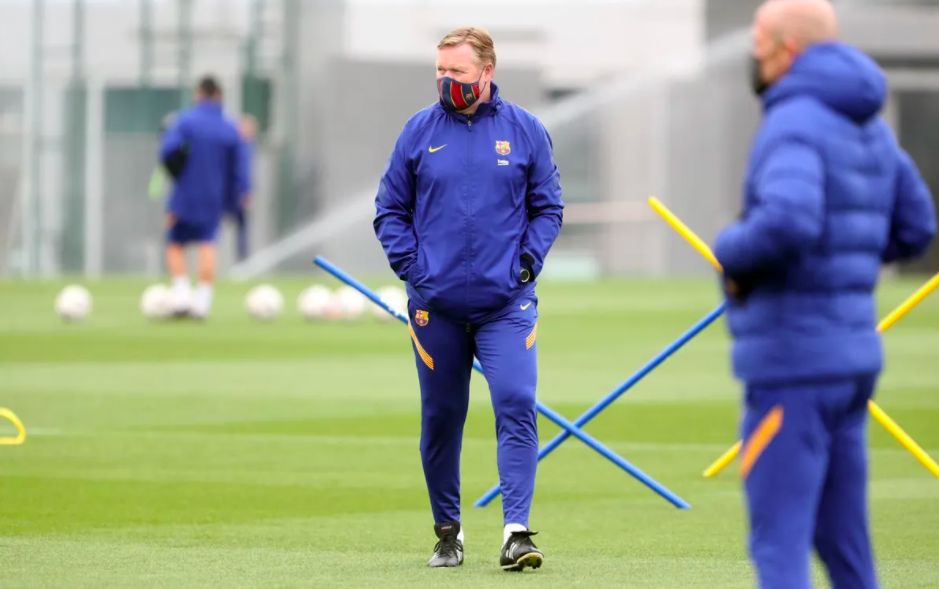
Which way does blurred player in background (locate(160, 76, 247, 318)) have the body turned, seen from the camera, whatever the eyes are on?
away from the camera

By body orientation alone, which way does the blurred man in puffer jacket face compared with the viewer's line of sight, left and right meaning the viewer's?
facing away from the viewer and to the left of the viewer

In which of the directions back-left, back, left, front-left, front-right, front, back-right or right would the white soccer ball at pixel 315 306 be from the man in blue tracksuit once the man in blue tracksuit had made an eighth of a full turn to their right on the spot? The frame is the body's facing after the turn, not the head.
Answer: back-right

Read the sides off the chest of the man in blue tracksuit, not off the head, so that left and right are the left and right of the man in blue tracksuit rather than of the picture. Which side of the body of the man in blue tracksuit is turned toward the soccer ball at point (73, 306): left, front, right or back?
back

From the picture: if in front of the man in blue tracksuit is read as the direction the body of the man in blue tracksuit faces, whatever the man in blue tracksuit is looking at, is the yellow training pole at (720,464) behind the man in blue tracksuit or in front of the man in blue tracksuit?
behind

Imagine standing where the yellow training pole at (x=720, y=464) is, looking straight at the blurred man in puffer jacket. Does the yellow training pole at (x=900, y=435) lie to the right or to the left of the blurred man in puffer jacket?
left

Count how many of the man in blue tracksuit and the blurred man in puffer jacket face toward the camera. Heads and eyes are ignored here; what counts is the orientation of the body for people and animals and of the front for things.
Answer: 1

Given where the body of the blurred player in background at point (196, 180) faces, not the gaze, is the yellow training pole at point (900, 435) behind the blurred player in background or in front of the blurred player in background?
behind

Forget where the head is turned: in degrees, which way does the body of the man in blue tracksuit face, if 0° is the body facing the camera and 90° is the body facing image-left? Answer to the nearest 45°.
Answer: approximately 0°

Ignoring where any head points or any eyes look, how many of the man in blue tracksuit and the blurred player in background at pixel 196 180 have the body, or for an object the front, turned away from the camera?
1
